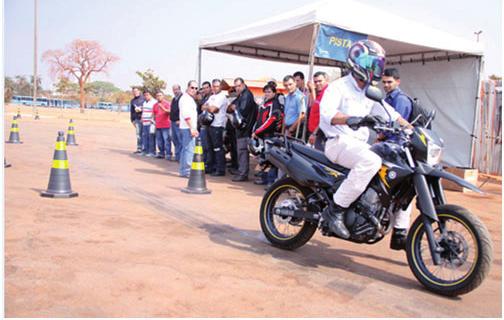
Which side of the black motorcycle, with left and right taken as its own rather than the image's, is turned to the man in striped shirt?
back

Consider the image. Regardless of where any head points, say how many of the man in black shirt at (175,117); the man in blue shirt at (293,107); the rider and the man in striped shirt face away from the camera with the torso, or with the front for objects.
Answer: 0

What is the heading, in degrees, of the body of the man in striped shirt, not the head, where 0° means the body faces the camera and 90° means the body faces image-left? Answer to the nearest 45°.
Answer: approximately 0°

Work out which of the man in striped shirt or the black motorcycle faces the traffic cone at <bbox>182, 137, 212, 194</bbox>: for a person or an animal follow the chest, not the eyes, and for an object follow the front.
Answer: the man in striped shirt

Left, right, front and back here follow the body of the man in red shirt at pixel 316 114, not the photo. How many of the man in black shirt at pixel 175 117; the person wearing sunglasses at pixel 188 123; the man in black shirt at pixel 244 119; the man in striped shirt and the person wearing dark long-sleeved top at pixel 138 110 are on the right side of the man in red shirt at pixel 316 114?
5

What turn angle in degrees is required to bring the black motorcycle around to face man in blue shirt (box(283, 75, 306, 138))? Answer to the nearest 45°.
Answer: approximately 135° to its left

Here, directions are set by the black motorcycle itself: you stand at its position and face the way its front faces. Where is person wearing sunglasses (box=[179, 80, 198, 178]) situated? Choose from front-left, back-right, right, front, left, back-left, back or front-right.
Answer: back

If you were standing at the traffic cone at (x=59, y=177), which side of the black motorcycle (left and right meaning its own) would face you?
back

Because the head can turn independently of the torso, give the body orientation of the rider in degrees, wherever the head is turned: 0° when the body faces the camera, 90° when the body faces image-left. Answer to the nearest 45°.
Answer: approximately 315°

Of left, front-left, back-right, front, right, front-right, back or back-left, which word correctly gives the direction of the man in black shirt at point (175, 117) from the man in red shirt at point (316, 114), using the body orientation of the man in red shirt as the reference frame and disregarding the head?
right

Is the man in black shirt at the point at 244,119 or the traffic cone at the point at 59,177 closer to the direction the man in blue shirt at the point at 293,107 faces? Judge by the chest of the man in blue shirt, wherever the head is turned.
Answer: the traffic cone

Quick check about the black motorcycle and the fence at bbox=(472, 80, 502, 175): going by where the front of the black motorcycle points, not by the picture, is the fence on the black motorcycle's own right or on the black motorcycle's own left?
on the black motorcycle's own left

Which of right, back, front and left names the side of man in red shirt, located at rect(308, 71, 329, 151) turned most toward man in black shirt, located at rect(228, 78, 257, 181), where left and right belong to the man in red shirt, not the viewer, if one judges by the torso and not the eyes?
right

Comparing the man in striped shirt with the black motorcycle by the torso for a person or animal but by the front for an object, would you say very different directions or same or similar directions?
same or similar directions

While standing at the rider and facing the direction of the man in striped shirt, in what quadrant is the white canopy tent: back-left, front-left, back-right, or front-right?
front-right

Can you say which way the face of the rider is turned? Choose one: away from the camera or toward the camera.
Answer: toward the camera

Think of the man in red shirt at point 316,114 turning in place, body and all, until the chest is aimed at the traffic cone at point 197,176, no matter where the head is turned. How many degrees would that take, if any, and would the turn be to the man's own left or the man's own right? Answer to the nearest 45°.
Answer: approximately 45° to the man's own right
